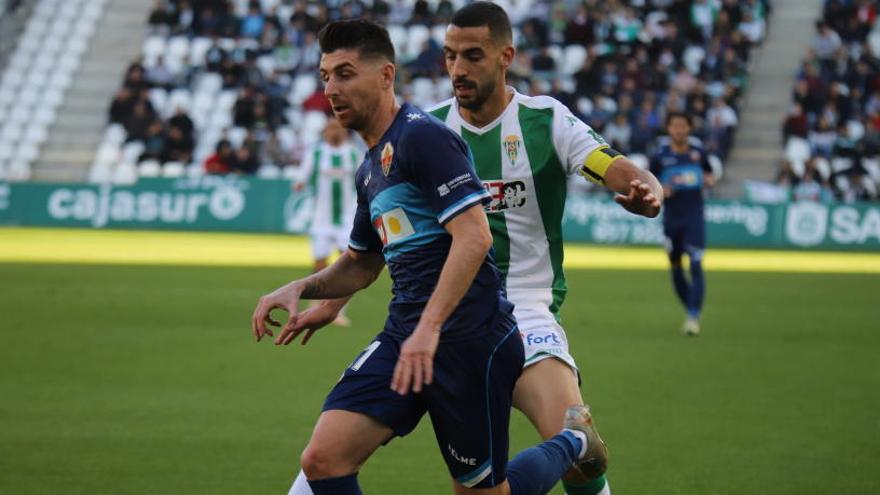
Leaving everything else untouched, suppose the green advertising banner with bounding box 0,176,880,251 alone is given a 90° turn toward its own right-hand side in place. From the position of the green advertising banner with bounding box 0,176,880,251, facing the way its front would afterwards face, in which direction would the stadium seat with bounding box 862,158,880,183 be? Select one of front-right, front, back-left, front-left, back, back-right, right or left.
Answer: back

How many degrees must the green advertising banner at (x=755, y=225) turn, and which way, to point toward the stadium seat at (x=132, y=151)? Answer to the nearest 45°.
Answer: approximately 90° to its right

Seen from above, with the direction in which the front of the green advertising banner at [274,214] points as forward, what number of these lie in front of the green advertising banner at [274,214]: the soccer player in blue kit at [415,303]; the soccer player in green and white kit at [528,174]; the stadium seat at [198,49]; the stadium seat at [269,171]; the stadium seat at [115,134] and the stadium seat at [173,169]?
2

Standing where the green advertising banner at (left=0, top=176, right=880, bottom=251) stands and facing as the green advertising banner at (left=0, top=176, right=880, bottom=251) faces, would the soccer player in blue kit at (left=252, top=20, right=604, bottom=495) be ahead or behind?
ahead

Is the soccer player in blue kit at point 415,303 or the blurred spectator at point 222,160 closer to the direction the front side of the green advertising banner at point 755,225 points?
the soccer player in blue kit

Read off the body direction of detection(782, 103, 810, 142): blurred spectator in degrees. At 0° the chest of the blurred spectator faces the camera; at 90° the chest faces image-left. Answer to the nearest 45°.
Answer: approximately 0°

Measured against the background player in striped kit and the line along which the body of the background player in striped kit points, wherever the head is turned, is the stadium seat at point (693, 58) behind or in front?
behind

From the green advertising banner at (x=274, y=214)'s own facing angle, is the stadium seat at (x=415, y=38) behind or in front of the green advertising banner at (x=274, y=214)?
behind

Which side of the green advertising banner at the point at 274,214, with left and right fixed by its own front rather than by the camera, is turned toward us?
front

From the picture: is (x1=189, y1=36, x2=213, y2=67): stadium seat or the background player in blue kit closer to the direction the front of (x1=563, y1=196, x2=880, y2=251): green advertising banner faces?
the background player in blue kit

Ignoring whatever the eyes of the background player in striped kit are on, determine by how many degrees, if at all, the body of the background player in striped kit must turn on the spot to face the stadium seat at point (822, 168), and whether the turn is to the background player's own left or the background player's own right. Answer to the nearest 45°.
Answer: approximately 135° to the background player's own left

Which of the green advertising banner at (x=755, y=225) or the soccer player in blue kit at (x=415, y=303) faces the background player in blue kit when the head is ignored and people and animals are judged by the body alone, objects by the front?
the green advertising banner

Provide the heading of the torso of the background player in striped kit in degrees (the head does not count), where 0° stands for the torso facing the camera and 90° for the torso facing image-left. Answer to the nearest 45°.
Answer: approximately 0°

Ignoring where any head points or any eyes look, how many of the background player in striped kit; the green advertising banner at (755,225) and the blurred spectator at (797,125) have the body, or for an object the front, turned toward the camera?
3

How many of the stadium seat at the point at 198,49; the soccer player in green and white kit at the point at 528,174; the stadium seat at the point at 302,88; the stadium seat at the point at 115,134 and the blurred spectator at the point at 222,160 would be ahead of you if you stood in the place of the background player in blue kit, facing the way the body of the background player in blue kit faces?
1
